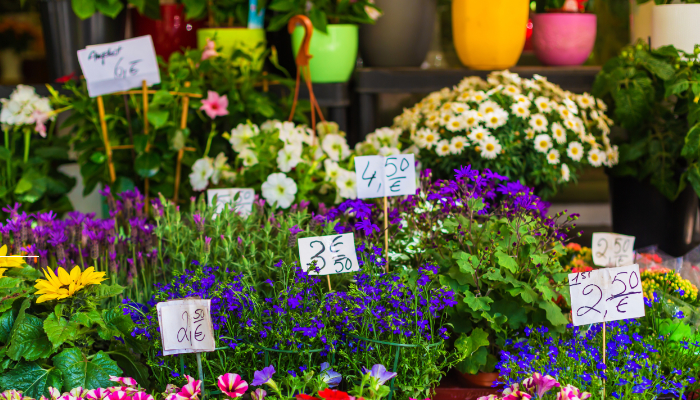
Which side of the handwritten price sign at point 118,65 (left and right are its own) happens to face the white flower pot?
left

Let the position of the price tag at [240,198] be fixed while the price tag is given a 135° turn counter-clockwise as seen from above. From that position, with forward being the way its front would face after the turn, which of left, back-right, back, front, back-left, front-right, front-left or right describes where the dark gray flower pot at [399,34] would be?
front

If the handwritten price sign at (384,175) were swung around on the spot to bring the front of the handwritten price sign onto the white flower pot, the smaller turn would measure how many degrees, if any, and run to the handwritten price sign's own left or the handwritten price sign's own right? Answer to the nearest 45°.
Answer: approximately 135° to the handwritten price sign's own left

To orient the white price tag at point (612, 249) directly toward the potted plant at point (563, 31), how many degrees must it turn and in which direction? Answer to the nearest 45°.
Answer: approximately 180°

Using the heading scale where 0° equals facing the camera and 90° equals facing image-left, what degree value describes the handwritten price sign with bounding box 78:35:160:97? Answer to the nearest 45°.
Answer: approximately 0°

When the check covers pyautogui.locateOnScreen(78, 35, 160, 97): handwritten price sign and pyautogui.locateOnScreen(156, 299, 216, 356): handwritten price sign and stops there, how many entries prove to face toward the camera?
2

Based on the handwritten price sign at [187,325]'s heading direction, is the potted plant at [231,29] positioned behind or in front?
behind

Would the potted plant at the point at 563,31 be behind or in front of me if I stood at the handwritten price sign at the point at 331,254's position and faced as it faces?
behind
